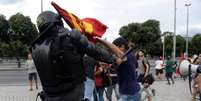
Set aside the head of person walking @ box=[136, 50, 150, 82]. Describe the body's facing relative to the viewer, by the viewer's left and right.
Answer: facing the viewer and to the left of the viewer

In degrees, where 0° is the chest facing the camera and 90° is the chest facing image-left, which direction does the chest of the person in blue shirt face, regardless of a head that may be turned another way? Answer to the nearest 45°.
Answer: approximately 90°

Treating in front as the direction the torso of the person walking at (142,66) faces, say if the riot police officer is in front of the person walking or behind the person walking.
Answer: in front

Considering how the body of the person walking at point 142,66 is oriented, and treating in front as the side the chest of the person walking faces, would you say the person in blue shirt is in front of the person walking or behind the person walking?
in front

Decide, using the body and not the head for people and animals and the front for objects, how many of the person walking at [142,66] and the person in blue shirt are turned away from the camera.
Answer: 0

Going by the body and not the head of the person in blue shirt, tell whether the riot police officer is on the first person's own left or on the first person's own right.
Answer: on the first person's own left

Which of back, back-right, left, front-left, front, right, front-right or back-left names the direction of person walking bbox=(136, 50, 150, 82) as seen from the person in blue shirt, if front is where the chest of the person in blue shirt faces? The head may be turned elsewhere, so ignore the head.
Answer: right
